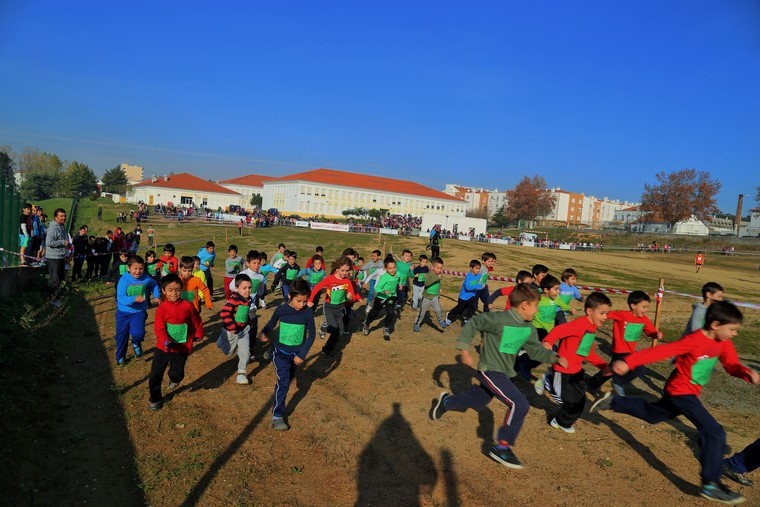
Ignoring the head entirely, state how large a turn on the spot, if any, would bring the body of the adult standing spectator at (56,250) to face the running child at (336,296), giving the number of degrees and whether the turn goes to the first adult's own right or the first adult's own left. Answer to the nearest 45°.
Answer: approximately 45° to the first adult's own right

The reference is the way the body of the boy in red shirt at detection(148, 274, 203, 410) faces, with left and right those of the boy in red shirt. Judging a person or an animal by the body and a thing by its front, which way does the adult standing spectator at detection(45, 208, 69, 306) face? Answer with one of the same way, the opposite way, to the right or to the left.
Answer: to the left

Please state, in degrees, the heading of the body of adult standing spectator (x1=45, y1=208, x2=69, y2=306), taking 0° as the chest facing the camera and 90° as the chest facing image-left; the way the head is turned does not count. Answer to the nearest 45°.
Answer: approximately 270°

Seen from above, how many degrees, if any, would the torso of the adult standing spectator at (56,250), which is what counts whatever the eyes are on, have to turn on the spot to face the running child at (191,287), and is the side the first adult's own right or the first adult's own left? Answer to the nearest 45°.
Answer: approximately 45° to the first adult's own right

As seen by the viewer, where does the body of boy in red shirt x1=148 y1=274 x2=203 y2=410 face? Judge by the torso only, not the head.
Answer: toward the camera

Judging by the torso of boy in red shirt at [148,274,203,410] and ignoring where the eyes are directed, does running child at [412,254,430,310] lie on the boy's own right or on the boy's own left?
on the boy's own left

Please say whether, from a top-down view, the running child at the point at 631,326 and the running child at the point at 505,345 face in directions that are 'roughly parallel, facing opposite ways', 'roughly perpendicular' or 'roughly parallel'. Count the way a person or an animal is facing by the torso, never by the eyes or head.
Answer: roughly parallel

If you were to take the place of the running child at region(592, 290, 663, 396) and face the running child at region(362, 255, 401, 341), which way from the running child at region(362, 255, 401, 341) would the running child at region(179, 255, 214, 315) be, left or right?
left

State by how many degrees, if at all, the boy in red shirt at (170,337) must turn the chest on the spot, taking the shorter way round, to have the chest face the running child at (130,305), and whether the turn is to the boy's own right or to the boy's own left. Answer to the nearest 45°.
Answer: approximately 180°

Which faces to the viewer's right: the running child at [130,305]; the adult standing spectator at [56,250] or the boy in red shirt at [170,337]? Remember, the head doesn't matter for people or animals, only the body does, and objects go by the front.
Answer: the adult standing spectator

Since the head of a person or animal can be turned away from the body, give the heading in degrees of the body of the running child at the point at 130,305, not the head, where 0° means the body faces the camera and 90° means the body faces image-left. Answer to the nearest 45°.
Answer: approximately 0°

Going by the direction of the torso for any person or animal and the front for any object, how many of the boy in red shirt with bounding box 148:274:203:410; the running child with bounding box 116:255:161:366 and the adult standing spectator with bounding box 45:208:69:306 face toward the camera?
2

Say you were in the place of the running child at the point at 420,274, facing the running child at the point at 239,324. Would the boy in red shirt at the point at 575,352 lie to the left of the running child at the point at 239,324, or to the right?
left

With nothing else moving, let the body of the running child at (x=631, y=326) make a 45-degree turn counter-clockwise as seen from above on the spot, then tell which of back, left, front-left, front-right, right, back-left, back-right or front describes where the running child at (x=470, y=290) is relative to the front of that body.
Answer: back-left
